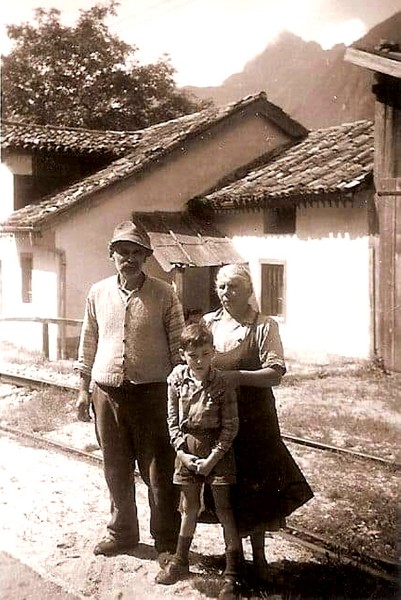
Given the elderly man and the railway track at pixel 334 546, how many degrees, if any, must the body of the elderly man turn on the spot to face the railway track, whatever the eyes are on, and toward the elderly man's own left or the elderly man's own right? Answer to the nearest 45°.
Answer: approximately 90° to the elderly man's own left

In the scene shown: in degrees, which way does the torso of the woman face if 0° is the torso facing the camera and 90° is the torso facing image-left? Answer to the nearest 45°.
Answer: approximately 45°

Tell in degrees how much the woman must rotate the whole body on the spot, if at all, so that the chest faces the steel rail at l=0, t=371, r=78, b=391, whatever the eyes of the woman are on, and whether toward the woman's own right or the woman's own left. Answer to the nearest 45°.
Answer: approximately 90° to the woman's own right

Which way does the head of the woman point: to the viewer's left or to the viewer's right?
to the viewer's left

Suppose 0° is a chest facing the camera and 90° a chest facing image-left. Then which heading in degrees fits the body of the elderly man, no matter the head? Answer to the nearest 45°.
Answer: approximately 0°

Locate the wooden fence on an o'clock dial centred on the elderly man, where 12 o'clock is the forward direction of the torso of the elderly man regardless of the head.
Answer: The wooden fence is roughly at 5 o'clock from the elderly man.
